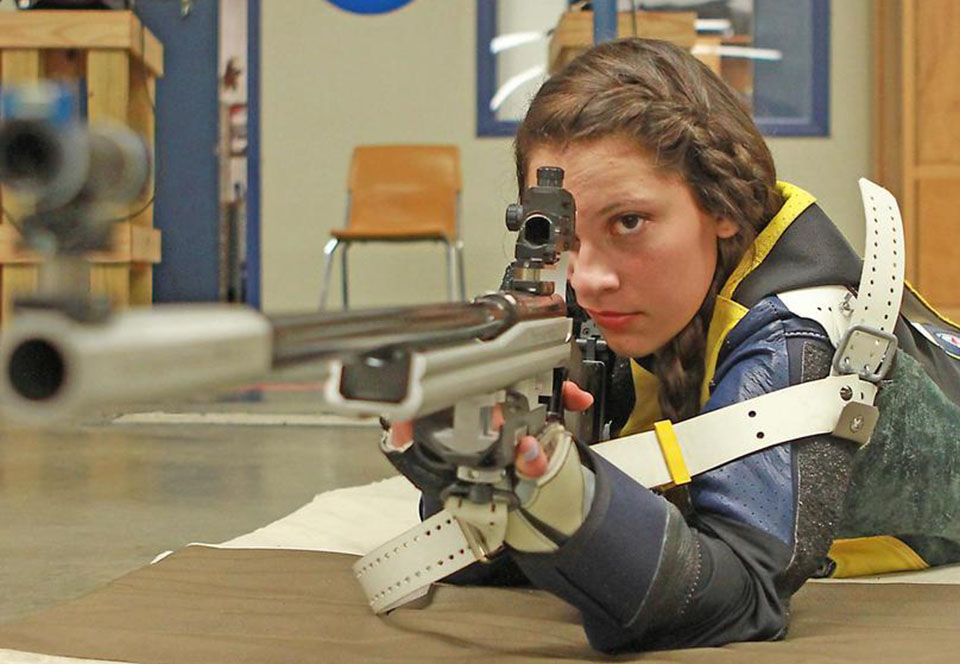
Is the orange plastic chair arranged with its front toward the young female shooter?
yes

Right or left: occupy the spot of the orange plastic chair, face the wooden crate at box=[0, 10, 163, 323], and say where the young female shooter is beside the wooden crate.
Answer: left

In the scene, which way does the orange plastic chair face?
toward the camera

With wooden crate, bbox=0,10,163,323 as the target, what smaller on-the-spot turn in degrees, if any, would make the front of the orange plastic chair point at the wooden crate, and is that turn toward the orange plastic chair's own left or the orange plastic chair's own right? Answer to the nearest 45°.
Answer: approximately 45° to the orange plastic chair's own right
